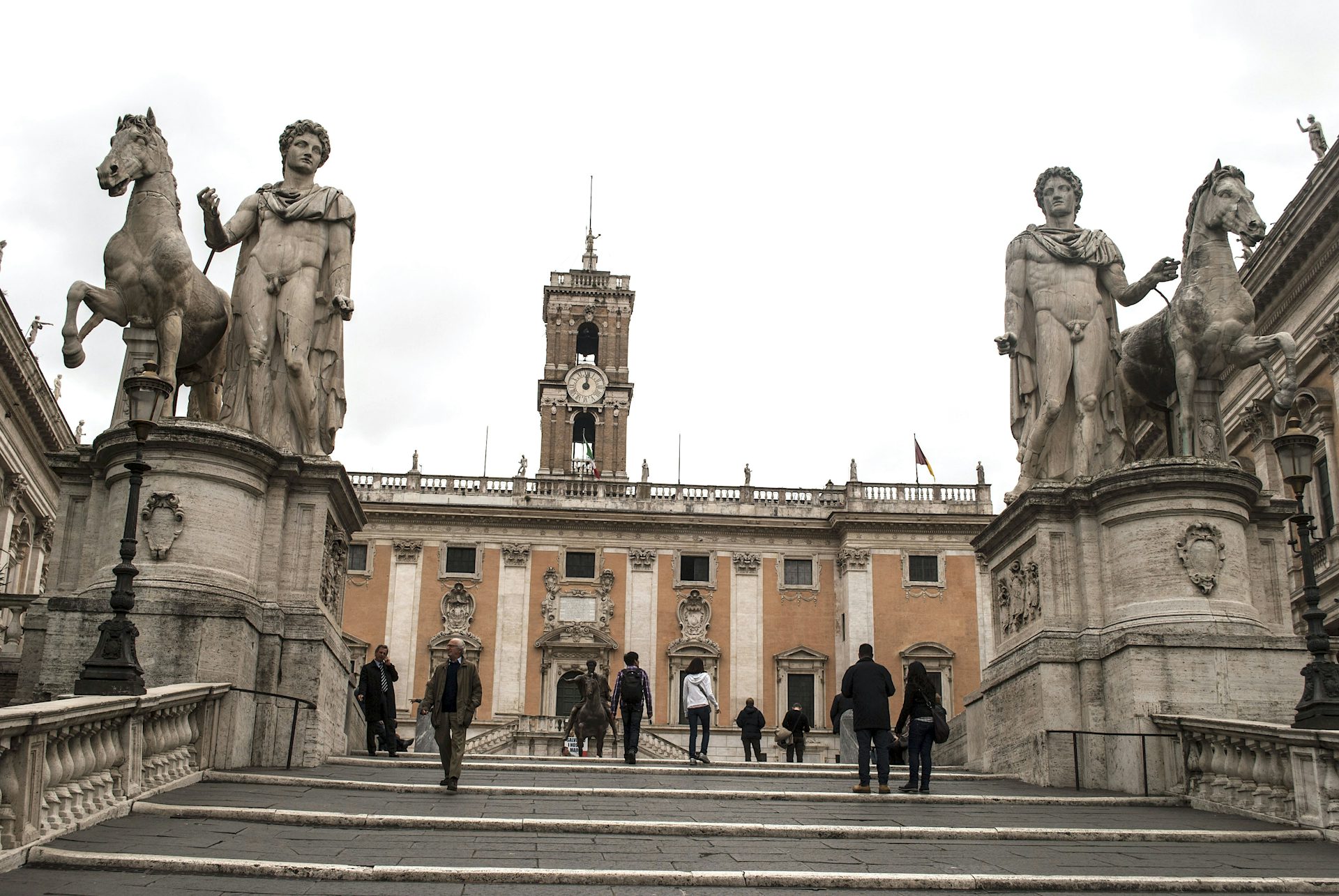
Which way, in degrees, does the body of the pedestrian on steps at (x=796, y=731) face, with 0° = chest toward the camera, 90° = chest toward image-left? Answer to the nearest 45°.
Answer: approximately 180°

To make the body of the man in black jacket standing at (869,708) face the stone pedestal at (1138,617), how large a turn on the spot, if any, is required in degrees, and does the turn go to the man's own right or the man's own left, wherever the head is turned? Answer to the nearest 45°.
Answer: approximately 90° to the man's own right

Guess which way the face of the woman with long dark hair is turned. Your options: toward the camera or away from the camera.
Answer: away from the camera

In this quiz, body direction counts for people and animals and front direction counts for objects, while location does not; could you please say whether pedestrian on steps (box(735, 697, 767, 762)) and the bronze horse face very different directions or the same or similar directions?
very different directions

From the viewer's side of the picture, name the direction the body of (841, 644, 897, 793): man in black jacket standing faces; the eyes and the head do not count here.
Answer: away from the camera

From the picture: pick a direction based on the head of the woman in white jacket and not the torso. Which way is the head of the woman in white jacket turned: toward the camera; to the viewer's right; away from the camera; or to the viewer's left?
away from the camera

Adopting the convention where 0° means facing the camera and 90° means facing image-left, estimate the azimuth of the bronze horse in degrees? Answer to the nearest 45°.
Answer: approximately 0°

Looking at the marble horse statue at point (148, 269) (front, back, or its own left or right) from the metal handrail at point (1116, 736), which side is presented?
left
